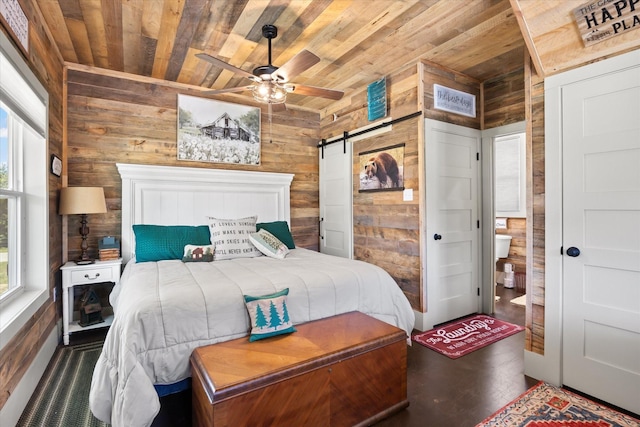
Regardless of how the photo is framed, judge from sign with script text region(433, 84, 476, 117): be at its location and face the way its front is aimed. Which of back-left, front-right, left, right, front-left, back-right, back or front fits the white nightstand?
right

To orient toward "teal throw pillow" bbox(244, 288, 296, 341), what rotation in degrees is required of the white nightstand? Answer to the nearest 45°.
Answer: approximately 45° to its left

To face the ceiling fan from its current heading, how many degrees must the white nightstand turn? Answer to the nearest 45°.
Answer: approximately 45° to its left

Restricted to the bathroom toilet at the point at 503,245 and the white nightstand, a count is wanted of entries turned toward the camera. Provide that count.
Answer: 2

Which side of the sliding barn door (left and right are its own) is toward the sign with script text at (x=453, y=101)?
left

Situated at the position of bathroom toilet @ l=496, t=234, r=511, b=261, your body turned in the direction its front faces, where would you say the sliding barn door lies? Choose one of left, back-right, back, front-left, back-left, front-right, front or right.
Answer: front-right

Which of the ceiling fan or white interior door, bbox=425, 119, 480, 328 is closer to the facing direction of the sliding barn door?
the ceiling fan

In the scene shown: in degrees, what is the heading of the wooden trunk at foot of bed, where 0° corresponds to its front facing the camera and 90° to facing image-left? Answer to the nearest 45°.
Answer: approximately 315°

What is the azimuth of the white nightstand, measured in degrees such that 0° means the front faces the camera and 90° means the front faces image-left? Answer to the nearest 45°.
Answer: approximately 0°
